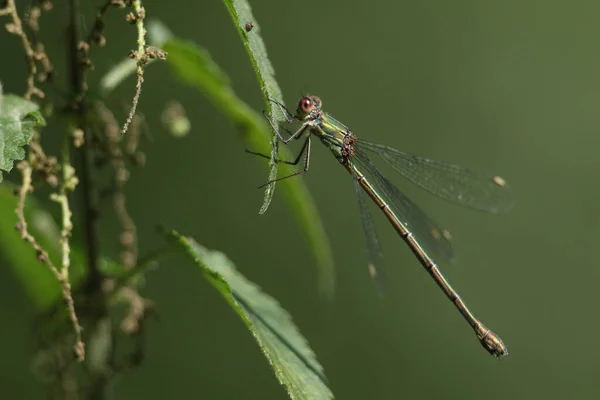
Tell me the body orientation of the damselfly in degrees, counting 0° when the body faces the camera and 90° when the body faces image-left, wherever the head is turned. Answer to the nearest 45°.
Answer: approximately 90°
